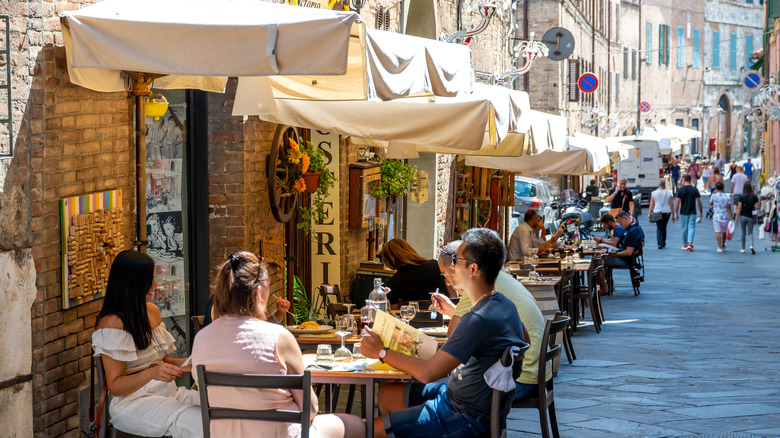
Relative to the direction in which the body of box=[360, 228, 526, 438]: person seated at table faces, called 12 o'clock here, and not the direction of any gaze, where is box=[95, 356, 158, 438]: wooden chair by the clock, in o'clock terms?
The wooden chair is roughly at 12 o'clock from the person seated at table.

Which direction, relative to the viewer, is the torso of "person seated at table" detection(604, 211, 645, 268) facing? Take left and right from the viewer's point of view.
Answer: facing to the left of the viewer

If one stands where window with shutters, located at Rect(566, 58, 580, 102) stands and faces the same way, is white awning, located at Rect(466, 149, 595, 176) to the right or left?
on its right

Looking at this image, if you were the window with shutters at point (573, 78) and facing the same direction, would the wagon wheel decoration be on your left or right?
on your right

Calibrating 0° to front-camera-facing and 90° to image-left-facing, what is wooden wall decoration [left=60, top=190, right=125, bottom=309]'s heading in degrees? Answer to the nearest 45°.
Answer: approximately 315°

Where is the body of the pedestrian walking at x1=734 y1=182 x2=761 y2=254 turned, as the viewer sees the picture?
away from the camera

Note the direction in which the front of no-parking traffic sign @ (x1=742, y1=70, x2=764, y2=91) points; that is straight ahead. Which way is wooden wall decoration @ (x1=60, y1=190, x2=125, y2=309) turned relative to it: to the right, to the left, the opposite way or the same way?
to the left

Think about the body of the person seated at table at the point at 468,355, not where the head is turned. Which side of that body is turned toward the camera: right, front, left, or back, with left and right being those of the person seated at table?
left

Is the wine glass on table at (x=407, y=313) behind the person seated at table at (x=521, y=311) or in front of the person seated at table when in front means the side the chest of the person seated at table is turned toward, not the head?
in front

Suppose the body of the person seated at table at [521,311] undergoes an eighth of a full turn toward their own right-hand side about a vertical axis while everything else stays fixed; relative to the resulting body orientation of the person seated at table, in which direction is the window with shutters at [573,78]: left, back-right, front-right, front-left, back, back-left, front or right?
front-right

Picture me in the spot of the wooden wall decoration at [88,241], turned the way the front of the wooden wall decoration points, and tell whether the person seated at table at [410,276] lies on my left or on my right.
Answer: on my left
